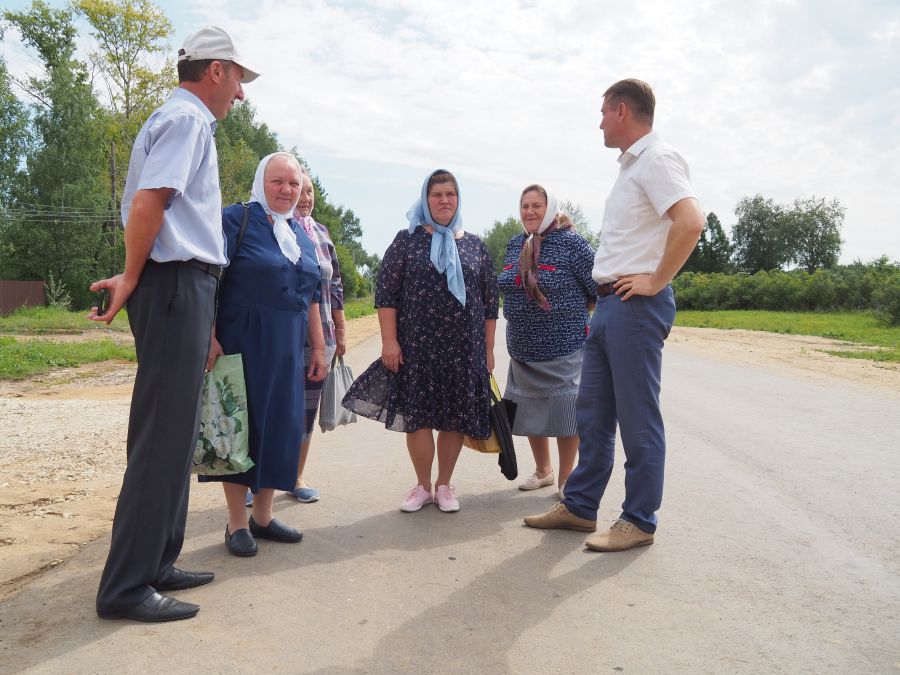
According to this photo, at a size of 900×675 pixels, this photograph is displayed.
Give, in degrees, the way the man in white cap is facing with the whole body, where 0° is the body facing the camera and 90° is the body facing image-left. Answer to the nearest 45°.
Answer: approximately 270°

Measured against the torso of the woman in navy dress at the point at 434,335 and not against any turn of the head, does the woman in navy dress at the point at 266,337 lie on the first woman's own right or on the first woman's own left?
on the first woman's own right

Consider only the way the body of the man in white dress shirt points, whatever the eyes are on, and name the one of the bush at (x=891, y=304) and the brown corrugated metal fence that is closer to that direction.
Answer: the brown corrugated metal fence

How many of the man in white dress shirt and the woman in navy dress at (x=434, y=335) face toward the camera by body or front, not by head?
1

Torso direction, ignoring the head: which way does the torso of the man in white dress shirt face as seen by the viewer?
to the viewer's left

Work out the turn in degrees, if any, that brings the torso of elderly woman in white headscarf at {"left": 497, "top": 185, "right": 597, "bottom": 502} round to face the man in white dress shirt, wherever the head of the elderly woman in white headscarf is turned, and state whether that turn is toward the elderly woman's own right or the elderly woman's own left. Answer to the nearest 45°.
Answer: approximately 90° to the elderly woman's own left

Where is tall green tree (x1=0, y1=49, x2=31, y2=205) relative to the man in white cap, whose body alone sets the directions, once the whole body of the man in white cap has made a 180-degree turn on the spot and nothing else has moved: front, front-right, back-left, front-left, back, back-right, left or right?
right

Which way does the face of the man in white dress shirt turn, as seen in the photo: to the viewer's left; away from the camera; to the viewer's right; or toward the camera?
to the viewer's left
